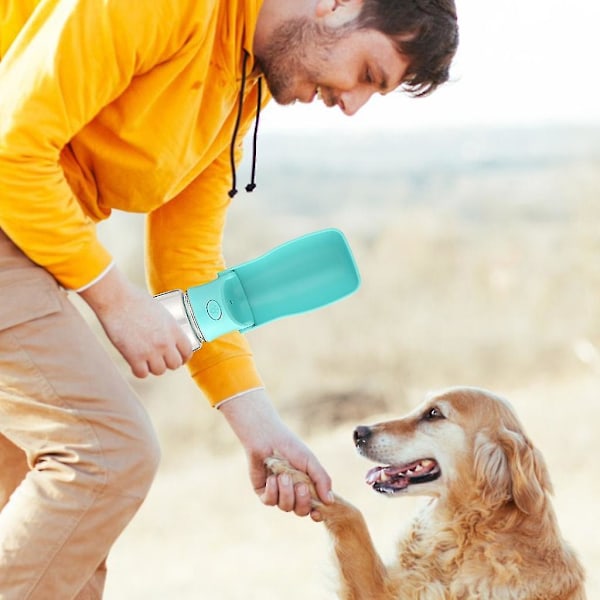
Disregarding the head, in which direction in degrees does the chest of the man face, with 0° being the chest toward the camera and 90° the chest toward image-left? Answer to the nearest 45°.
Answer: approximately 270°

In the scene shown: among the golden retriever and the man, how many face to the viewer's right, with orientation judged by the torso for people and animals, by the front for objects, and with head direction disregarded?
1

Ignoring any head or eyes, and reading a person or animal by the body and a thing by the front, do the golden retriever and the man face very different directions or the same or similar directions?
very different directions

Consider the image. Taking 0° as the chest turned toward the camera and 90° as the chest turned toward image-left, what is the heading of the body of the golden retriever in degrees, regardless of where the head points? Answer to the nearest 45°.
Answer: approximately 90°
